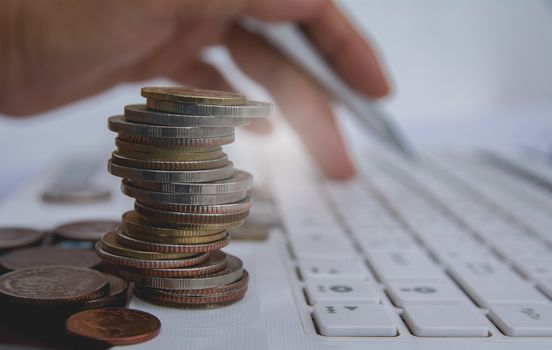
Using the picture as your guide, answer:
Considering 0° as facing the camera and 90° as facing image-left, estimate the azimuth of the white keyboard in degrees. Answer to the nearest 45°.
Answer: approximately 90°
